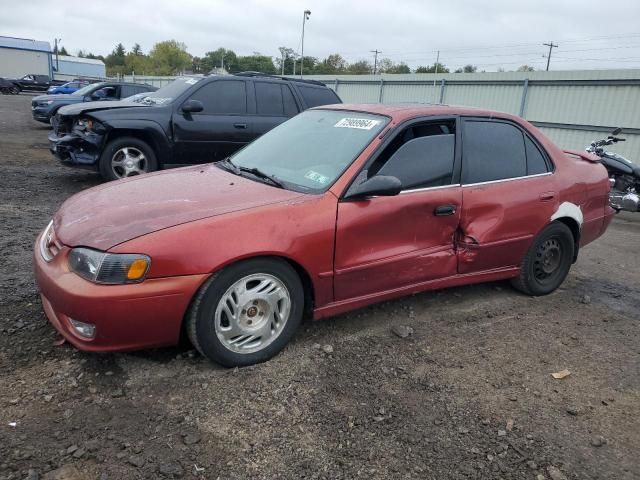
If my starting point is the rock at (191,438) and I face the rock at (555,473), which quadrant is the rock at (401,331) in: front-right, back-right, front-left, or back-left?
front-left

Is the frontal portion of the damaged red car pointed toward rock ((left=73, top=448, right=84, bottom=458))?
yes

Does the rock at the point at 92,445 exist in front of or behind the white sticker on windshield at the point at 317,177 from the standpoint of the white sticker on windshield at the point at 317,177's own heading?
in front

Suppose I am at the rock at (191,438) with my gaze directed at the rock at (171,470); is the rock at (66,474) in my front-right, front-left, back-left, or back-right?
front-right

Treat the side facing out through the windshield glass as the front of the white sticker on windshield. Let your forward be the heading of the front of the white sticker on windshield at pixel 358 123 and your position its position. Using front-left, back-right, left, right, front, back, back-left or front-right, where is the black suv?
right

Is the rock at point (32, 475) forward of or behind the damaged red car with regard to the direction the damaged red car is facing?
forward

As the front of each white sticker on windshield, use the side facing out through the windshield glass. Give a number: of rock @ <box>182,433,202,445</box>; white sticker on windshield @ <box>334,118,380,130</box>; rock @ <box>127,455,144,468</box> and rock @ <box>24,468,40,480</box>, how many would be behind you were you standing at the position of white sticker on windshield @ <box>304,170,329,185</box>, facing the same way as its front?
1

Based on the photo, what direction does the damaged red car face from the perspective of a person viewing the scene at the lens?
facing the viewer and to the left of the viewer

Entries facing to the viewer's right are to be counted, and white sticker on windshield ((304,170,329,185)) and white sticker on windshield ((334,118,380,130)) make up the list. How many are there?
0

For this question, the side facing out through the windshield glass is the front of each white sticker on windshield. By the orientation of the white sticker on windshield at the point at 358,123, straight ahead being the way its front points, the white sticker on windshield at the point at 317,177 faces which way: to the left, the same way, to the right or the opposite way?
the same way

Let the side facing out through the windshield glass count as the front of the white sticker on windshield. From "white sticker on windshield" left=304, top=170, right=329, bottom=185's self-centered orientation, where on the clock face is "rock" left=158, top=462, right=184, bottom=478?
The rock is roughly at 11 o'clock from the white sticker on windshield.

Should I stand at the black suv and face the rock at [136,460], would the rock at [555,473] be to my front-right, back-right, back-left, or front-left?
front-left

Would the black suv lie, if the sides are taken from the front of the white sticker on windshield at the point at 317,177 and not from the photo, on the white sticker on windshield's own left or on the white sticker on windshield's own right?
on the white sticker on windshield's own right

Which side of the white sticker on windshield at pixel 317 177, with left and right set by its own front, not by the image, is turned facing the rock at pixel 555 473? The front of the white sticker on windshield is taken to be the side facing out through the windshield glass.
left

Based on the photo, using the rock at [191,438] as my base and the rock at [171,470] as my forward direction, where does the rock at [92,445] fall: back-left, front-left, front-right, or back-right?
front-right

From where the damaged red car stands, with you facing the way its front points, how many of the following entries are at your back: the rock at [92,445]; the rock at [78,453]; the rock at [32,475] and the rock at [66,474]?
0
